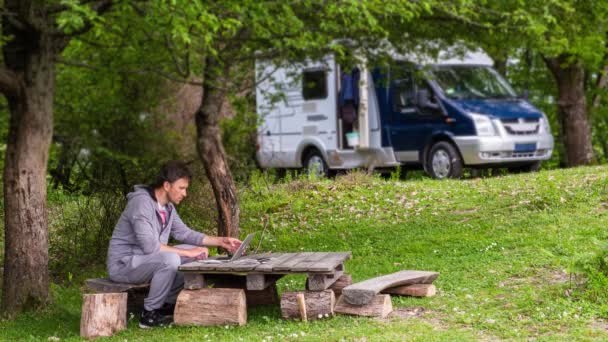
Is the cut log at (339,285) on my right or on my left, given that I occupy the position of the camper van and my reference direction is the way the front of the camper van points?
on my right

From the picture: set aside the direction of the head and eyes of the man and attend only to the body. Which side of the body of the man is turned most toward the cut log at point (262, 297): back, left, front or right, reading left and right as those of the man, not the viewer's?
front

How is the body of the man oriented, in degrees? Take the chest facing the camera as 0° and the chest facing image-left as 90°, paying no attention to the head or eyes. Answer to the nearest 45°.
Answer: approximately 270°

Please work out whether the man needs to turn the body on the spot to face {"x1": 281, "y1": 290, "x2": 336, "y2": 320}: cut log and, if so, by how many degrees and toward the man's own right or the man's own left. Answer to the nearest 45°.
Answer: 0° — they already face it

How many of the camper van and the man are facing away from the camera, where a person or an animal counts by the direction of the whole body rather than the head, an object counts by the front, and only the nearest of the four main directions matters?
0

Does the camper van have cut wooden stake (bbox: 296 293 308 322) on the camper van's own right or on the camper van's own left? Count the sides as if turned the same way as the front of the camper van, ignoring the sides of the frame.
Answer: on the camper van's own right

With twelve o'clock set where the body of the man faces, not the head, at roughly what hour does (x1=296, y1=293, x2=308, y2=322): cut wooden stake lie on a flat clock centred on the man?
The cut wooden stake is roughly at 1 o'clock from the man.

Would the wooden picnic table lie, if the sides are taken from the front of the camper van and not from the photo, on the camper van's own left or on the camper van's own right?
on the camper van's own right
